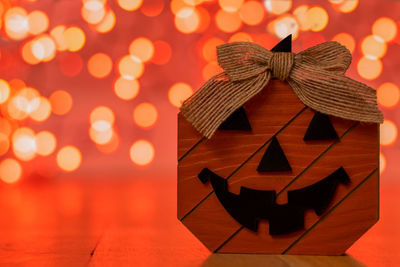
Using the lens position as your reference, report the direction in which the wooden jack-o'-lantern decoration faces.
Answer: facing the viewer
